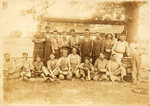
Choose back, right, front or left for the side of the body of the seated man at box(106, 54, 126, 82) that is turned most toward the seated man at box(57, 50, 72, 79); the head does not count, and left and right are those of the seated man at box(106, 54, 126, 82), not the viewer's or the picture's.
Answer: right

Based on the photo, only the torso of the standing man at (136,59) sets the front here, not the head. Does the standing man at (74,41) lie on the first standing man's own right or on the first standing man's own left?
on the first standing man's own right

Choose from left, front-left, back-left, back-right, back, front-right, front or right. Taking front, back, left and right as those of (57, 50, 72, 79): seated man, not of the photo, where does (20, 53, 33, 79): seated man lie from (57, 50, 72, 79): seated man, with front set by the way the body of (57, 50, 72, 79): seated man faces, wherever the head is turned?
right

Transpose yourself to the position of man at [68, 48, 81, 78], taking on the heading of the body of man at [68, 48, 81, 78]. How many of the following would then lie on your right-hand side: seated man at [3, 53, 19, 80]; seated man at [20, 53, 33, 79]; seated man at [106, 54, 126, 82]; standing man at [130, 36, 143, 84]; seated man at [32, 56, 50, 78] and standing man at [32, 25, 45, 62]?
4

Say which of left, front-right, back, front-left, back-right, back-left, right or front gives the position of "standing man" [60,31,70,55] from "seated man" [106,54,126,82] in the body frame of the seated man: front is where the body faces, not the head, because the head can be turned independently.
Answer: right

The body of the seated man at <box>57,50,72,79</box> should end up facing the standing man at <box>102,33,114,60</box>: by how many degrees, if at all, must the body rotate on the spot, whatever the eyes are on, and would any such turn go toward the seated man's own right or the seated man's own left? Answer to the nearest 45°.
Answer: approximately 90° to the seated man's own left
